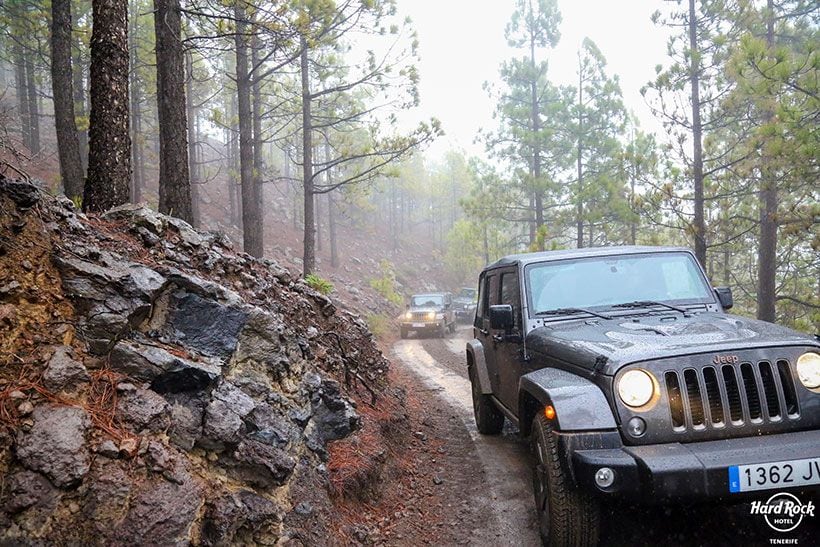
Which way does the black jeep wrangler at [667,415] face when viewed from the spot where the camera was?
facing the viewer and to the right of the viewer

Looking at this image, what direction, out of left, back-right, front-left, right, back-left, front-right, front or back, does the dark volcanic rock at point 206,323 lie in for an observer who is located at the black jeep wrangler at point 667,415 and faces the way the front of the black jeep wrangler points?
back-right

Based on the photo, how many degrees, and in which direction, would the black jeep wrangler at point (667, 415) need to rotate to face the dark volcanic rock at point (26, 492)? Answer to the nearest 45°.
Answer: approximately 90° to its right

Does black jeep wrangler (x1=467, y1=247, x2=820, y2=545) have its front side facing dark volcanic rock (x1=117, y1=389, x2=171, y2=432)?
no

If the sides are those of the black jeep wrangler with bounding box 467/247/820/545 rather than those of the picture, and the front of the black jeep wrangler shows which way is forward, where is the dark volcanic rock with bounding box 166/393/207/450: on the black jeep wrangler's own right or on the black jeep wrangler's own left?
on the black jeep wrangler's own right

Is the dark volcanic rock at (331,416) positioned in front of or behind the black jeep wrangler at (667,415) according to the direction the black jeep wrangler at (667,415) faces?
behind

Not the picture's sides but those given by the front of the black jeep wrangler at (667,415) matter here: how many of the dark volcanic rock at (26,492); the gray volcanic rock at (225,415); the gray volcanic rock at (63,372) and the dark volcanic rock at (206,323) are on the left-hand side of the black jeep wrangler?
0

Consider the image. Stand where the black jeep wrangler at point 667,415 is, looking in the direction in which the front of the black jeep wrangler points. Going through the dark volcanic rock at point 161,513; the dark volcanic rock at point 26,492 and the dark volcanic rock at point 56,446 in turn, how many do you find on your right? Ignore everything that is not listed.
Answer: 3

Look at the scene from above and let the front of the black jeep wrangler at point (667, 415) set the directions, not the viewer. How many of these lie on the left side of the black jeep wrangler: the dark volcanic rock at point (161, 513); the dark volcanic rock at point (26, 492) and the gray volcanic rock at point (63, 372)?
0

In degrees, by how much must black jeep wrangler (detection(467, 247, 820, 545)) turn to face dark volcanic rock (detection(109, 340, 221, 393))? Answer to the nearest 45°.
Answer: approximately 135° to its right

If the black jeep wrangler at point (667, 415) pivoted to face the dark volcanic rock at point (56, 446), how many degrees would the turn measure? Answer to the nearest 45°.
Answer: approximately 90° to its right

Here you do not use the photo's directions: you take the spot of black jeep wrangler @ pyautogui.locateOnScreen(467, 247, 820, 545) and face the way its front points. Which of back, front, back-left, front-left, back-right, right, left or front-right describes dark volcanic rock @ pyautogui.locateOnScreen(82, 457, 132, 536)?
right
